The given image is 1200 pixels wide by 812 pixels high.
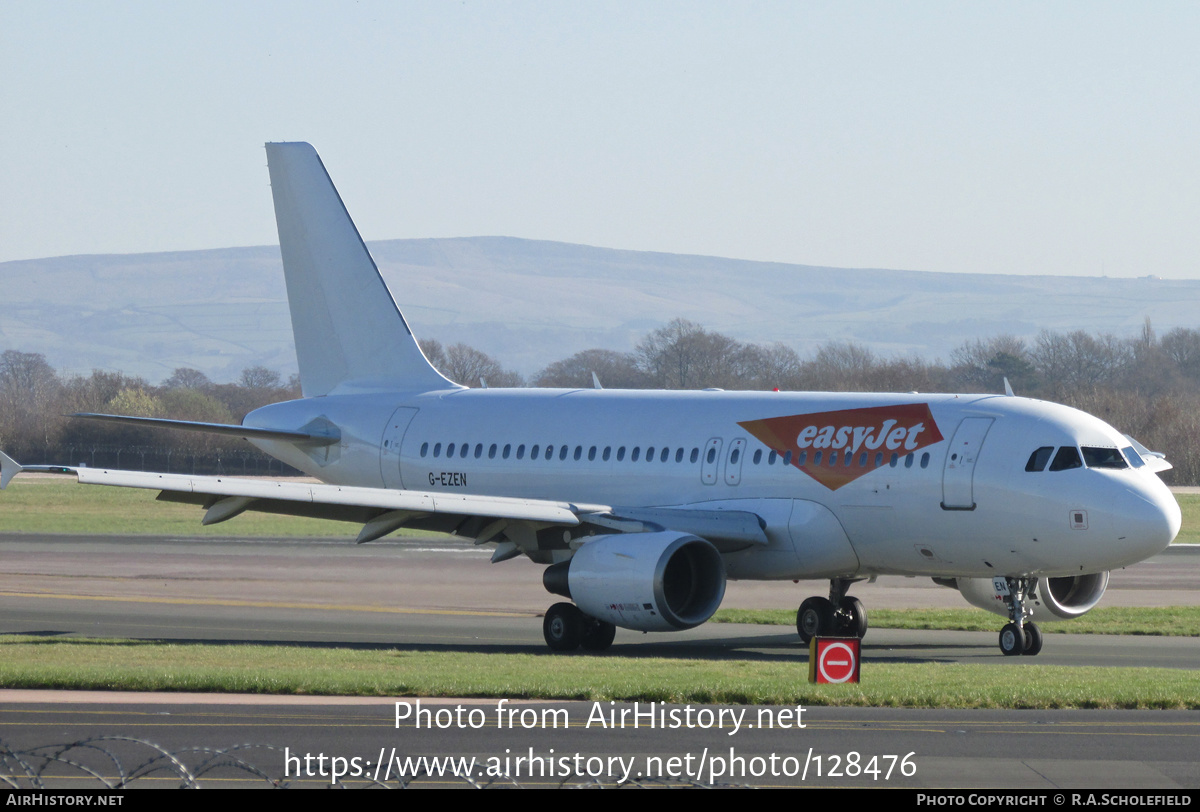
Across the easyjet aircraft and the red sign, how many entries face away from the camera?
0

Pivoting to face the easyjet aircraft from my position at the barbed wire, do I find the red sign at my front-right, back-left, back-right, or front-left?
front-right

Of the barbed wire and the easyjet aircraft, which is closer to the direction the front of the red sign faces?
the barbed wire

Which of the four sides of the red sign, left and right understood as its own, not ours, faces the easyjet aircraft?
back

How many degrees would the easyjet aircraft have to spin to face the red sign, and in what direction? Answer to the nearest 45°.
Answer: approximately 45° to its right

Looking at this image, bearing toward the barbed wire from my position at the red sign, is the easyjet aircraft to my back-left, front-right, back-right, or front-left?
back-right

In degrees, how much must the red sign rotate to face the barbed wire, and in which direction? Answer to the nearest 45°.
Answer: approximately 45° to its right

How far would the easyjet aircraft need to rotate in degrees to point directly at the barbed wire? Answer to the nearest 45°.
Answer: approximately 90° to its right

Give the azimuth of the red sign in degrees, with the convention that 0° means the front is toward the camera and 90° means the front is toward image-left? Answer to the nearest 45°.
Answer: approximately 0°

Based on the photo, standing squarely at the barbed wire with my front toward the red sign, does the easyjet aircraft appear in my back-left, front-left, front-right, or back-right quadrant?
front-left
